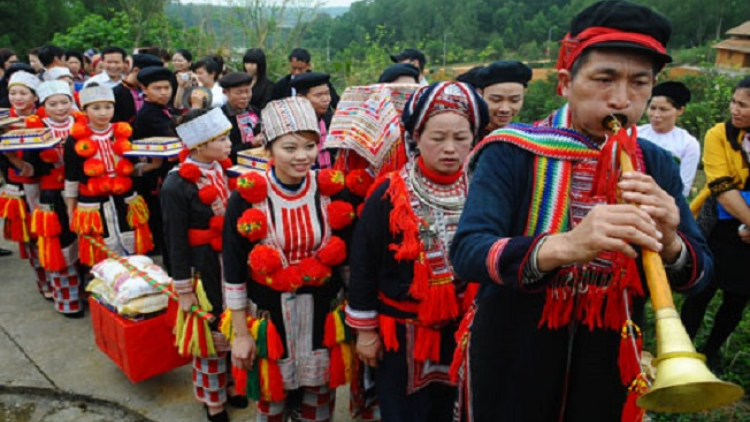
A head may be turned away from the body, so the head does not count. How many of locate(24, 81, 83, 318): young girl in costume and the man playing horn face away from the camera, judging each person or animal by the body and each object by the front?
0

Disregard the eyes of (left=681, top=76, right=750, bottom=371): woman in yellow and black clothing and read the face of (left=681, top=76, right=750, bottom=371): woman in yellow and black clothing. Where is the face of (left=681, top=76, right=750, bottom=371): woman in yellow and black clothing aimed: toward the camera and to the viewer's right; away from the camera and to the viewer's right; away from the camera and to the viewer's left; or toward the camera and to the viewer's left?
toward the camera and to the viewer's left

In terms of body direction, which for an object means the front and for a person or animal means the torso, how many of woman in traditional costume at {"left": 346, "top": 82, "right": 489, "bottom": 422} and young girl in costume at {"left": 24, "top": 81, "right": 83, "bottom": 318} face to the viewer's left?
0

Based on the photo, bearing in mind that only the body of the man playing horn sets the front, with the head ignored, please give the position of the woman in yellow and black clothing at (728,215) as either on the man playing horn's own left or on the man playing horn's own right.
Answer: on the man playing horn's own left

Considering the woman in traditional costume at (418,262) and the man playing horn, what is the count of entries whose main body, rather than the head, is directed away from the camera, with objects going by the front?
0

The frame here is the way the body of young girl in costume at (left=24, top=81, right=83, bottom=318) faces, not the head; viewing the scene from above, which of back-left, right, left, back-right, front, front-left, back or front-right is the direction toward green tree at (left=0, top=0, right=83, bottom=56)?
back-left

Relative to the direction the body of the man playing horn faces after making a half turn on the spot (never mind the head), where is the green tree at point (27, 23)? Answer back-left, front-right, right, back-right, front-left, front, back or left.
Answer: front

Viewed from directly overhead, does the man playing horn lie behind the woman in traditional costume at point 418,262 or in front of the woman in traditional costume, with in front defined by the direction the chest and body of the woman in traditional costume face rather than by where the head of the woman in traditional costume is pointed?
in front

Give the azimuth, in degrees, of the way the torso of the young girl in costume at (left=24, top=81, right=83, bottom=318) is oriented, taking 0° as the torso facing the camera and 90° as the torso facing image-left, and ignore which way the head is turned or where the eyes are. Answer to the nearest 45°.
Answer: approximately 315°

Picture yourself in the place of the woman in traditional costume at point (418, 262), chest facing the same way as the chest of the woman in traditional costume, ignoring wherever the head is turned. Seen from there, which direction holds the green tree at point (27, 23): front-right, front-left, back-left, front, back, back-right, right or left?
back
